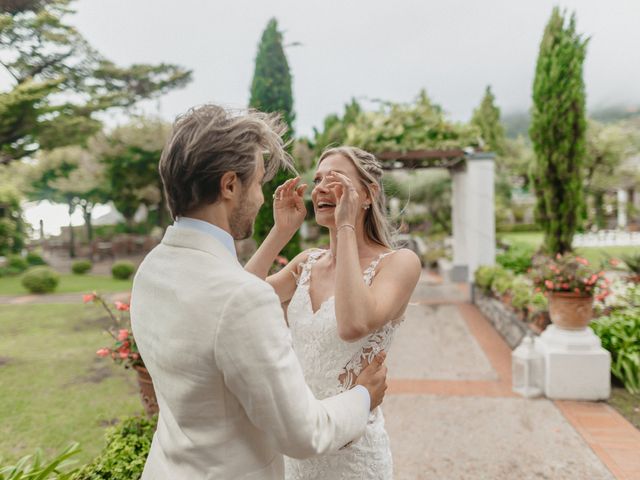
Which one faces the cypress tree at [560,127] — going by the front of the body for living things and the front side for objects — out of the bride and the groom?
the groom

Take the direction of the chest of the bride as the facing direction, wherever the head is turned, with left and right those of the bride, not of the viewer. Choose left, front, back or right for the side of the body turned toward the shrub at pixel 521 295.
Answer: back

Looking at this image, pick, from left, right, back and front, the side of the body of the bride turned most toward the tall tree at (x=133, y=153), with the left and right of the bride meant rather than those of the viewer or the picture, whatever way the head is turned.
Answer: right

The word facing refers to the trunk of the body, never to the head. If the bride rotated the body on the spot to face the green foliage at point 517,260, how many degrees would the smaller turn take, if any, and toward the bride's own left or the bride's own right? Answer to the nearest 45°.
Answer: approximately 180°

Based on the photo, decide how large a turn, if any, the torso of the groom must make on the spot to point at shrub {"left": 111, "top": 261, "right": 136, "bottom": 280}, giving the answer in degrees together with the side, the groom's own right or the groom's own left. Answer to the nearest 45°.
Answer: approximately 45° to the groom's own left

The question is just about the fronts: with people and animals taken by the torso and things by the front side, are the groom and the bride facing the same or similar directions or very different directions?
very different directions

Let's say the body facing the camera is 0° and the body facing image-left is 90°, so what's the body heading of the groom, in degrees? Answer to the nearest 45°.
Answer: approximately 225°

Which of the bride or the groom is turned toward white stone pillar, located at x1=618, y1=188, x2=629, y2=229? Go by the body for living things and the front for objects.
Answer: the groom

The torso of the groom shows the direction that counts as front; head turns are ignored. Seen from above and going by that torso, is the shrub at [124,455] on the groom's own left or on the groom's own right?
on the groom's own left

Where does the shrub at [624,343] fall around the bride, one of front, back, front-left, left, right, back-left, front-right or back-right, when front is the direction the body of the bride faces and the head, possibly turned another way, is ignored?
back

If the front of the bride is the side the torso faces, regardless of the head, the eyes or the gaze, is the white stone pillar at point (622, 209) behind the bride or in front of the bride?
behind

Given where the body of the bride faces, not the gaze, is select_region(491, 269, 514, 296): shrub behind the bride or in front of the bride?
behind

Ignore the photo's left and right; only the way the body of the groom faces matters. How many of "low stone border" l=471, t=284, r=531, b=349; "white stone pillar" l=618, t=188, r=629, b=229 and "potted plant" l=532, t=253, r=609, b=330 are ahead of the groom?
3
